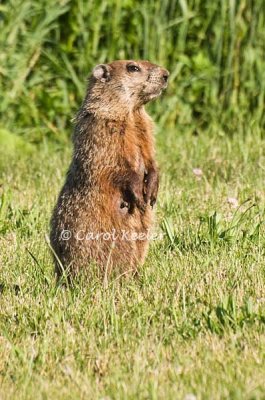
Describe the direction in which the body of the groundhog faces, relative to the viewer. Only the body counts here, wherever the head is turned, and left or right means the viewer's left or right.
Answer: facing to the right of the viewer
